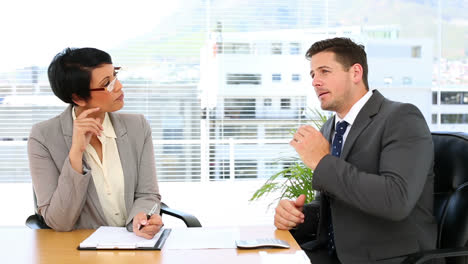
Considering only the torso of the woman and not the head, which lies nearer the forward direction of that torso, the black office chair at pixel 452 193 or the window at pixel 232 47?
the black office chair

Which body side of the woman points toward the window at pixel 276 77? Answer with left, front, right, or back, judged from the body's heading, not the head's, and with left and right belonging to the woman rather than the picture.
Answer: left

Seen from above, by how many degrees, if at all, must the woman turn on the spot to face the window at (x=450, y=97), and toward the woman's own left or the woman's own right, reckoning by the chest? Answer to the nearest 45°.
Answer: approximately 90° to the woman's own left

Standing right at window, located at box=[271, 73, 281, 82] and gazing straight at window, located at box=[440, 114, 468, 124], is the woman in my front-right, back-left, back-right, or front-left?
back-right

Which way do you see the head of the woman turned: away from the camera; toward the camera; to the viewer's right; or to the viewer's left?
to the viewer's right

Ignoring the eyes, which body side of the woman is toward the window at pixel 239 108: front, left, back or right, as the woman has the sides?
left

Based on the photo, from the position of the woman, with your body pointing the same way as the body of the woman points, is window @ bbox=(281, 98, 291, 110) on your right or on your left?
on your left

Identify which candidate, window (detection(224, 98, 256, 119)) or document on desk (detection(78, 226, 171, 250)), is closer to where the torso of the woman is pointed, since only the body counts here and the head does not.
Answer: the document on desk

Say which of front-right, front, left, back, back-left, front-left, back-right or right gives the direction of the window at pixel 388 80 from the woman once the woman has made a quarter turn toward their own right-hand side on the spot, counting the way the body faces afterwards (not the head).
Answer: back

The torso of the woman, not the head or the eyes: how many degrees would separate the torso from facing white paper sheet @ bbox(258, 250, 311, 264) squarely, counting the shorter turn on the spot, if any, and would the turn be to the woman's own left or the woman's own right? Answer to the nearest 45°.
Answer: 0° — they already face it

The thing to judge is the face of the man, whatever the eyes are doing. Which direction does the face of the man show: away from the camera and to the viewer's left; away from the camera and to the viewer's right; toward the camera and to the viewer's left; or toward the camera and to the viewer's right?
toward the camera and to the viewer's left

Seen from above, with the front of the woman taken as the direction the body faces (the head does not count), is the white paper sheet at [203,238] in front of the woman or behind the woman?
in front

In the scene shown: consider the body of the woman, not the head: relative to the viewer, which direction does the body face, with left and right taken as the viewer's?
facing the viewer and to the right of the viewer

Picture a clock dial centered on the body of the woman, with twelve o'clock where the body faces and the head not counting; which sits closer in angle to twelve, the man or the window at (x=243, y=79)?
the man

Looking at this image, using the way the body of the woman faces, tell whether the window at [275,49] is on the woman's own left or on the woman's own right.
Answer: on the woman's own left

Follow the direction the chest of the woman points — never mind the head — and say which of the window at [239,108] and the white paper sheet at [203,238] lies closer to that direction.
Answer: the white paper sheet

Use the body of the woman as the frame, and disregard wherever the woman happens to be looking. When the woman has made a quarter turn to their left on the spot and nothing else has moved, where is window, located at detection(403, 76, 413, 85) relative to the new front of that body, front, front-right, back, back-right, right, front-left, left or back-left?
front
